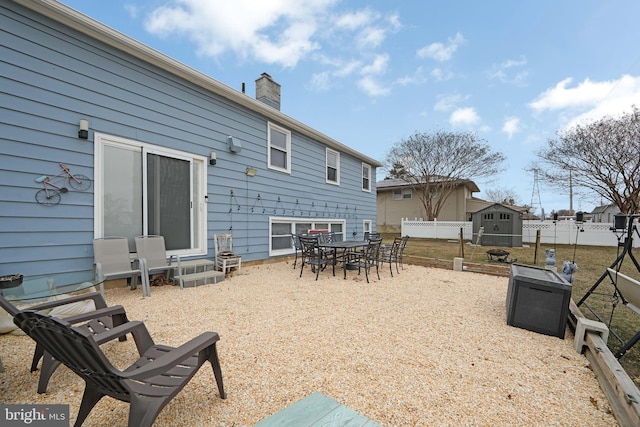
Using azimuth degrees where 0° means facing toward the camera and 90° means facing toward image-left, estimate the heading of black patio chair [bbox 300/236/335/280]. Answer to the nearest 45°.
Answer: approximately 225°

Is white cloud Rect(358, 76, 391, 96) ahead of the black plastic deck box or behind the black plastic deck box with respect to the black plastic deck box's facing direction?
behind

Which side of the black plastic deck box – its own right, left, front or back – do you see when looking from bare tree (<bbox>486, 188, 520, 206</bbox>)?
back

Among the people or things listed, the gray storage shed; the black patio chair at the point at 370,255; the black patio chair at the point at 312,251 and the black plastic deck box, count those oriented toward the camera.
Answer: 2

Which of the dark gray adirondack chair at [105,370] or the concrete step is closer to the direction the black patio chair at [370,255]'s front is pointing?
the concrete step

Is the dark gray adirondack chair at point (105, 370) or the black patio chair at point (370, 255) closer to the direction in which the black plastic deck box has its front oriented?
the dark gray adirondack chair

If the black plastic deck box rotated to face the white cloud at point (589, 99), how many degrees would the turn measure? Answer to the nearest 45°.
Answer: approximately 180°
